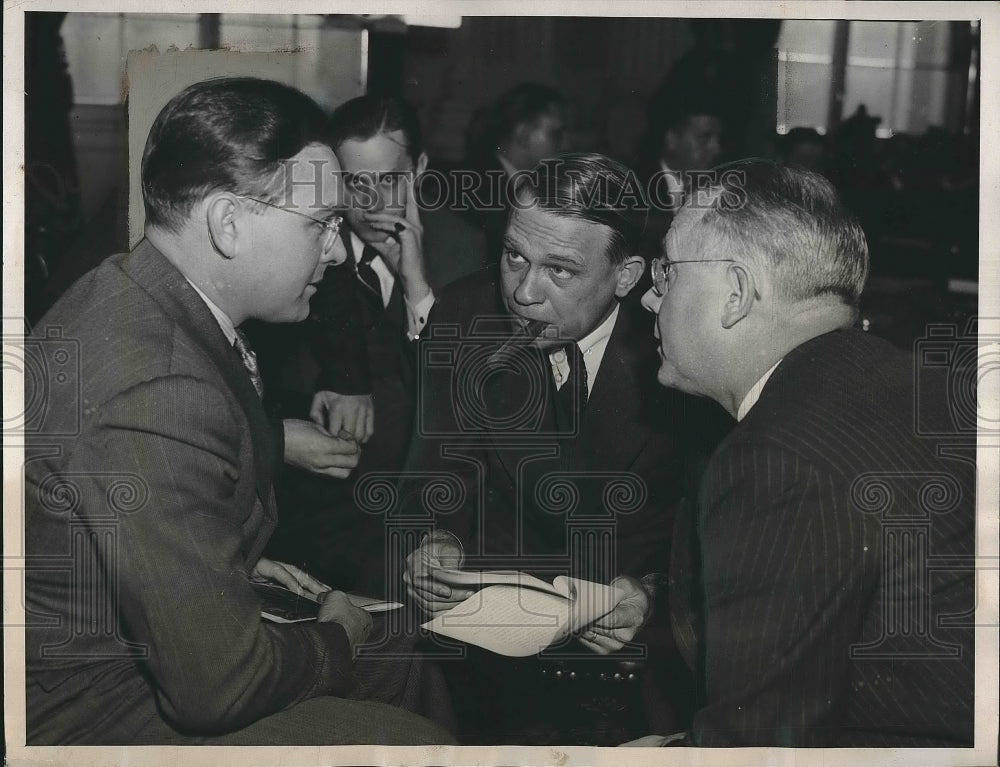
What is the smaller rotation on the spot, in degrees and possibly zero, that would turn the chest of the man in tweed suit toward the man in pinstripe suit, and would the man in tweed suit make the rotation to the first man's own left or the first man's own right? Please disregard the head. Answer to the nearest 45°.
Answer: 0° — they already face them

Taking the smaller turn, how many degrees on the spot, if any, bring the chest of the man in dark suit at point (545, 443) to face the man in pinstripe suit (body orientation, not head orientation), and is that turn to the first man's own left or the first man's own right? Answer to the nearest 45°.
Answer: approximately 90° to the first man's own left

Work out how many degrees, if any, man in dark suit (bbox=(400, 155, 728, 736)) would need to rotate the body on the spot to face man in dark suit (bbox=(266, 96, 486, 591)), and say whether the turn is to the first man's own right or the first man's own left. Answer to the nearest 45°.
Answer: approximately 90° to the first man's own right

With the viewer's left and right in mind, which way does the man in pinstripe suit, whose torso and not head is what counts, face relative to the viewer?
facing away from the viewer and to the left of the viewer

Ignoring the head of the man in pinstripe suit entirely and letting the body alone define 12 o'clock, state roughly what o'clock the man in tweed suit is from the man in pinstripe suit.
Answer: The man in tweed suit is roughly at 10 o'clock from the man in pinstripe suit.

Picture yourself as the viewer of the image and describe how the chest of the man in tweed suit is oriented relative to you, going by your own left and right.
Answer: facing to the right of the viewer

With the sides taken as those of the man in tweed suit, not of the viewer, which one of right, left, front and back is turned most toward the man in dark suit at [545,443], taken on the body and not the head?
front

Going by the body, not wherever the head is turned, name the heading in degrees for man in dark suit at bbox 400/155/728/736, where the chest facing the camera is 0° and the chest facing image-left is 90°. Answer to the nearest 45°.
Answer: approximately 0°

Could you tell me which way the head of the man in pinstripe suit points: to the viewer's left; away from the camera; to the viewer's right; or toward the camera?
to the viewer's left

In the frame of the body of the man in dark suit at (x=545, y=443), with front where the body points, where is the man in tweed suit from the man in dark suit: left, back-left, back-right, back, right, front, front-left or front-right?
right

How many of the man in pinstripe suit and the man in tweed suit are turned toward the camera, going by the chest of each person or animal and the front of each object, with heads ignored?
0

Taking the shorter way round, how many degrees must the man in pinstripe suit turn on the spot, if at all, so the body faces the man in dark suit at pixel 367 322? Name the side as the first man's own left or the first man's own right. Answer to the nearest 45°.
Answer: approximately 45° to the first man's own left
